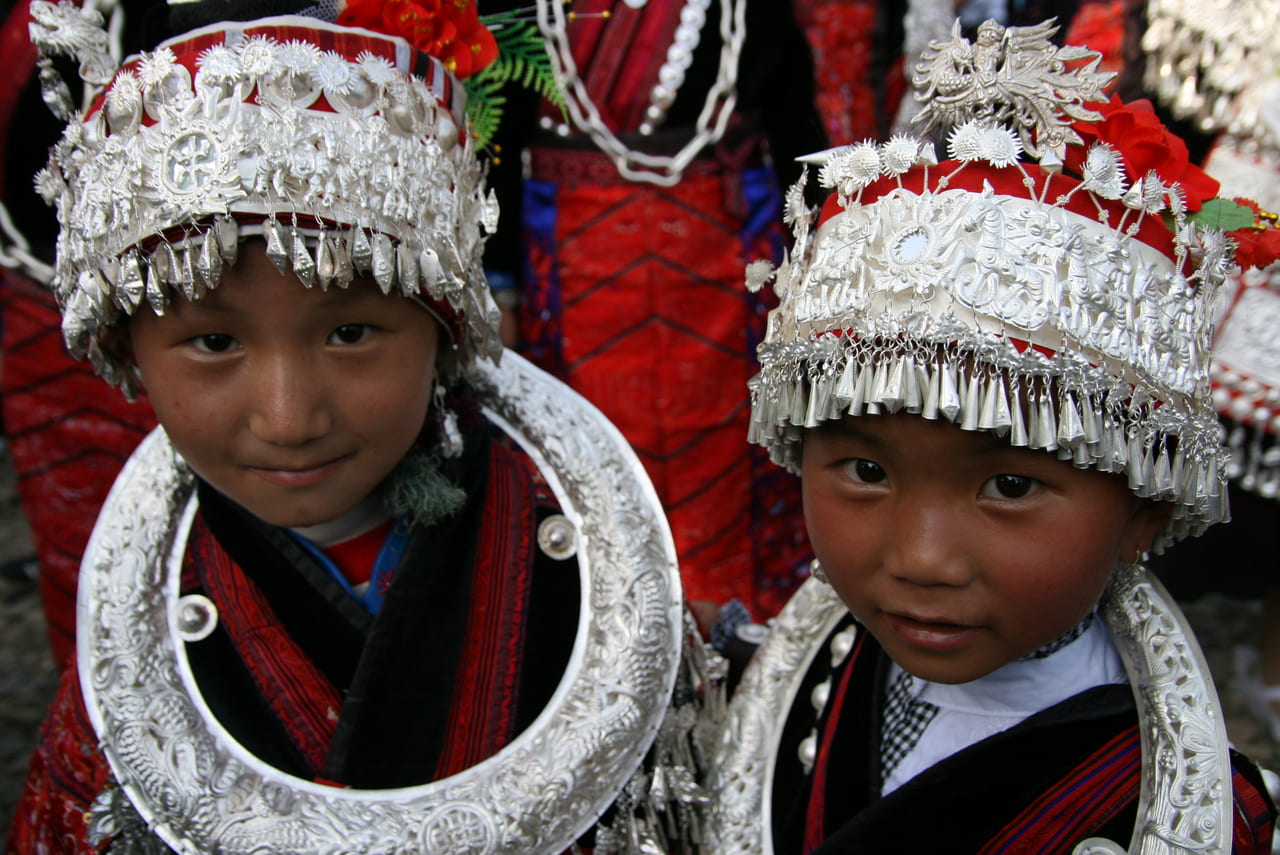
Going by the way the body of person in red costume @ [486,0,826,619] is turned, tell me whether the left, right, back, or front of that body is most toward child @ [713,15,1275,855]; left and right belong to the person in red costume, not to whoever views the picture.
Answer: front

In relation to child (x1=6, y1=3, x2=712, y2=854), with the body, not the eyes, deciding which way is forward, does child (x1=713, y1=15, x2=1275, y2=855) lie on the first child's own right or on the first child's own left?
on the first child's own left

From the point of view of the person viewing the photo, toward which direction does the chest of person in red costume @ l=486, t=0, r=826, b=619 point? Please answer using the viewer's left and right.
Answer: facing the viewer

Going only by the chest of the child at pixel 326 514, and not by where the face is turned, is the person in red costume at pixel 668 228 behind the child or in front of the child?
behind

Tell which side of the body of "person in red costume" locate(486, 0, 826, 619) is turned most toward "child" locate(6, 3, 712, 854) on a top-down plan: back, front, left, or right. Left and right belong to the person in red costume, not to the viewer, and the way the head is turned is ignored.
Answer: front

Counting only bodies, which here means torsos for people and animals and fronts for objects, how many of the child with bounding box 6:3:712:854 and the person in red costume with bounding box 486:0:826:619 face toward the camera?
2

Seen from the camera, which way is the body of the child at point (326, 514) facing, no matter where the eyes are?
toward the camera

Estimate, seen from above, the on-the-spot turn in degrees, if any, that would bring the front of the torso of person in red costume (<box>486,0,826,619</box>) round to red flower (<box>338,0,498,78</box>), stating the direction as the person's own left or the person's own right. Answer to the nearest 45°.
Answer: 0° — they already face it
